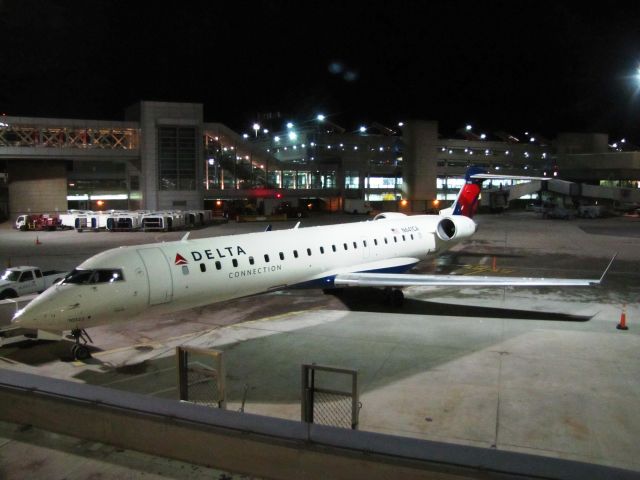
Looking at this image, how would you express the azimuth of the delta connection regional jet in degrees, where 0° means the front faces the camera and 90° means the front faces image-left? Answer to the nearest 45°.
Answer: approximately 45°

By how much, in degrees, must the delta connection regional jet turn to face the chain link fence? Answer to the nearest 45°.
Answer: approximately 45° to its left
